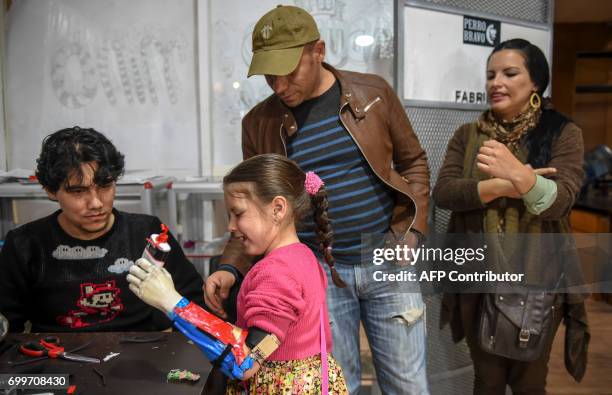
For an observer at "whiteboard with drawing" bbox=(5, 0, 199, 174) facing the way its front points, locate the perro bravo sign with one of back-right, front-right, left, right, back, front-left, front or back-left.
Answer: front-left

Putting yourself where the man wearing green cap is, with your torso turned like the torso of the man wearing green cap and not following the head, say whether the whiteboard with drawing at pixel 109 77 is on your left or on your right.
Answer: on your right

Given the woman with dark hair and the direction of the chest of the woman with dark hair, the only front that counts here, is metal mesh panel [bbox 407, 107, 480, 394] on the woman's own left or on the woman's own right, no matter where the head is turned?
on the woman's own right

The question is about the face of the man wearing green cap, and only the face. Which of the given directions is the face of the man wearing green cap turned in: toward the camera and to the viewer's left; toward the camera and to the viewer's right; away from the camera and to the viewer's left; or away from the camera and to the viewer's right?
toward the camera and to the viewer's left

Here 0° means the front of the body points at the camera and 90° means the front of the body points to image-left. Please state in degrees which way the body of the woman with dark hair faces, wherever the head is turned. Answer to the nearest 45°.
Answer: approximately 45°

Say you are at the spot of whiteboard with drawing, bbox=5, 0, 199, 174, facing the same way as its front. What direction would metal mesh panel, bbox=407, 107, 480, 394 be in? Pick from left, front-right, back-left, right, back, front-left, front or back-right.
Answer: front-left

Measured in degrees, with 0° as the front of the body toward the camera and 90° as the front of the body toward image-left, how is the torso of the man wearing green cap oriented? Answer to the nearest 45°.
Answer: approximately 45°

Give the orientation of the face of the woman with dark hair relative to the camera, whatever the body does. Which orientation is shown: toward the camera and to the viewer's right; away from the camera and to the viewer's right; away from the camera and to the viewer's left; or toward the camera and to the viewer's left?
toward the camera and to the viewer's left

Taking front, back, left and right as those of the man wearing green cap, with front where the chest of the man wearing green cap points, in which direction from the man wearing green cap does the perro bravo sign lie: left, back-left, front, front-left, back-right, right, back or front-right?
back

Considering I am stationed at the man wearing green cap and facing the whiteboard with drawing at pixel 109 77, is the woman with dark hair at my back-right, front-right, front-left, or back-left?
back-right

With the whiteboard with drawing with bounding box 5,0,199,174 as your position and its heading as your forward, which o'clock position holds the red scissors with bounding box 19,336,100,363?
The red scissors is roughly at 12 o'clock from the whiteboard with drawing.
